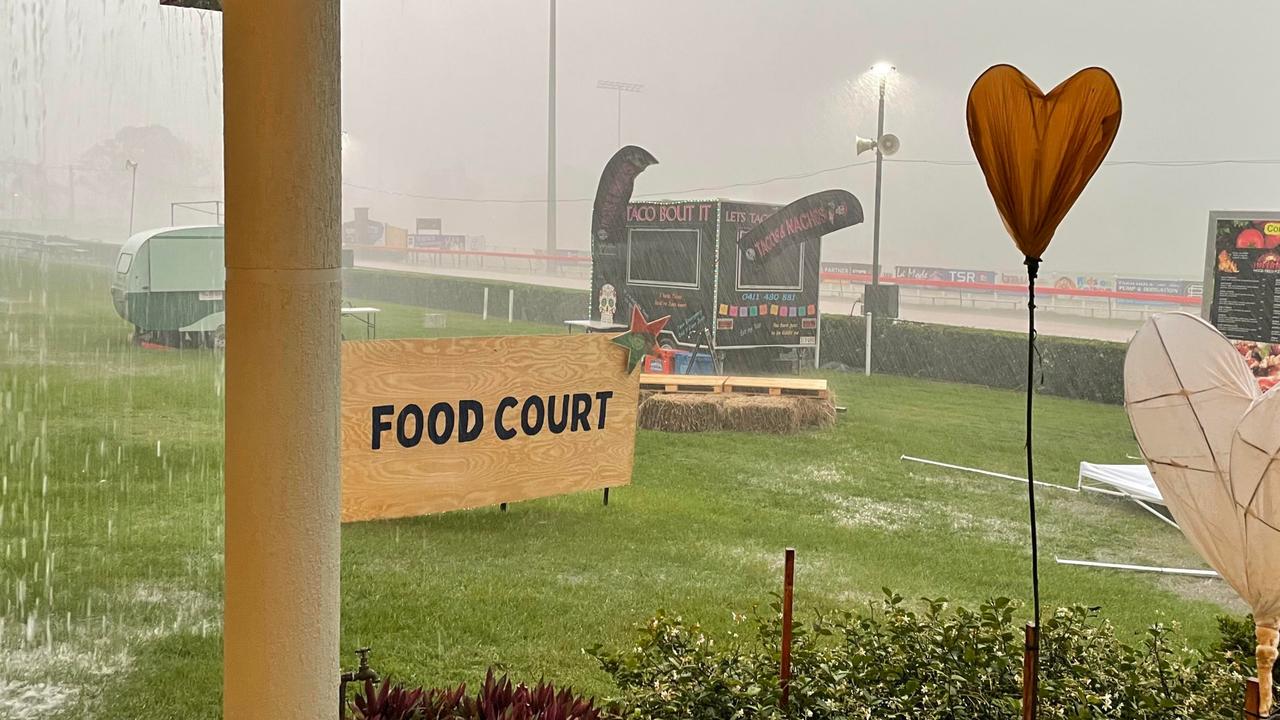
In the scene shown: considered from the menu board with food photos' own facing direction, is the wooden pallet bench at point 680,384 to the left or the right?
on its right

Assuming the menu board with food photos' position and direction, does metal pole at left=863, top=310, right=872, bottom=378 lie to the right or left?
on its right

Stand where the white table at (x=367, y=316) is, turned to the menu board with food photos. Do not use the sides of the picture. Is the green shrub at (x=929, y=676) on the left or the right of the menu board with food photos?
right

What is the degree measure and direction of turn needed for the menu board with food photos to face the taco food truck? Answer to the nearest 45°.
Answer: approximately 90° to its right

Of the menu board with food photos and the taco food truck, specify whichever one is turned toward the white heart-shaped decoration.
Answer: the menu board with food photos

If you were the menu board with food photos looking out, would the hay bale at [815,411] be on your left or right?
on your right

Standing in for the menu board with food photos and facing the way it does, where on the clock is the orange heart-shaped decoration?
The orange heart-shaped decoration is roughly at 12 o'clock from the menu board with food photos.

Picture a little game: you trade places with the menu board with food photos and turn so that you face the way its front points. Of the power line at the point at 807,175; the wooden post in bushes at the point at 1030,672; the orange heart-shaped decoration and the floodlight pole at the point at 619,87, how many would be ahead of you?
2
